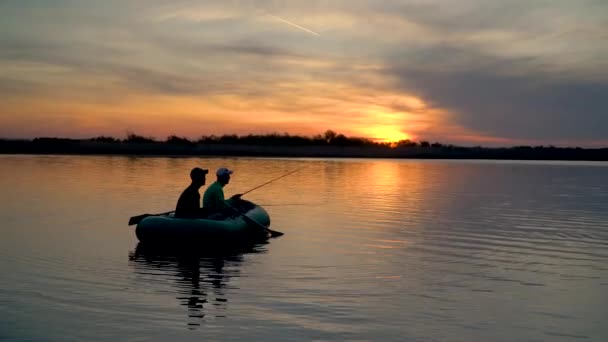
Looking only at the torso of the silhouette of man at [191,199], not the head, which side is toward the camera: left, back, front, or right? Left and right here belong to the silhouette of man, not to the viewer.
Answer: right
